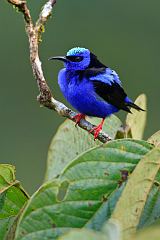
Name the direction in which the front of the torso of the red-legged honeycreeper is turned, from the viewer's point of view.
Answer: to the viewer's left

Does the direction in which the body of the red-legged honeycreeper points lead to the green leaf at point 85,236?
no

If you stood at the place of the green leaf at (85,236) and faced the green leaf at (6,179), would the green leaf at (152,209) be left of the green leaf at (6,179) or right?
right

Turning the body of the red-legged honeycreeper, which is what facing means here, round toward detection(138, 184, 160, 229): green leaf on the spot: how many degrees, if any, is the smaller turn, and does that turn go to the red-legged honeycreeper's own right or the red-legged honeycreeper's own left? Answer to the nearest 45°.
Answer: approximately 90° to the red-legged honeycreeper's own left

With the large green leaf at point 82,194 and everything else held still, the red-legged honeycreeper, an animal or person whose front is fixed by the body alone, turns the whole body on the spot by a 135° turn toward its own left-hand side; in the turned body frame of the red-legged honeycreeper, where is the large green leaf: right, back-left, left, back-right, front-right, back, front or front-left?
front-right

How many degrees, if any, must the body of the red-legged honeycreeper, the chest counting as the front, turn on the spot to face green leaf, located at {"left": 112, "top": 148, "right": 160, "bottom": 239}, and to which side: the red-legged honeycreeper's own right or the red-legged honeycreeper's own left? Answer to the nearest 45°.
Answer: approximately 90° to the red-legged honeycreeper's own left
